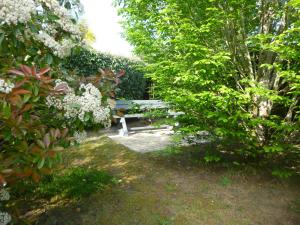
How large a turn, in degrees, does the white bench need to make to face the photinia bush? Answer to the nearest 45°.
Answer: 0° — it already faces it

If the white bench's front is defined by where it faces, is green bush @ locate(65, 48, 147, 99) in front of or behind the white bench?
behind

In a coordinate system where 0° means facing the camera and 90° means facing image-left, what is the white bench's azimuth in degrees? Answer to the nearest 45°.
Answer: approximately 0°

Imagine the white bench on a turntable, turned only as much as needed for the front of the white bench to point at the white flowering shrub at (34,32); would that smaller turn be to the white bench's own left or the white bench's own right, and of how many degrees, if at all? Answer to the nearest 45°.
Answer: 0° — it already faces it
